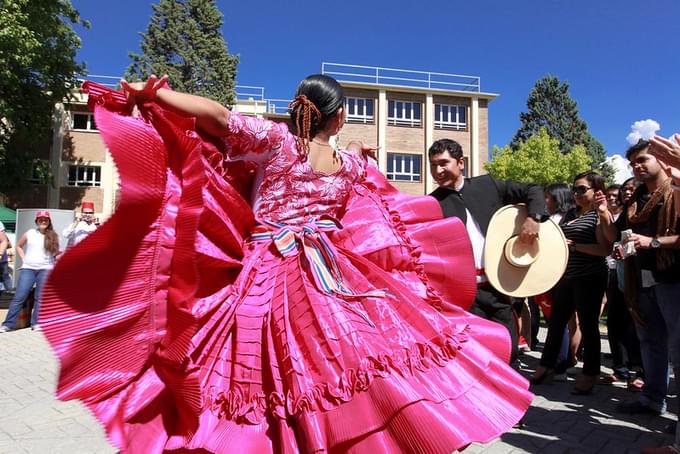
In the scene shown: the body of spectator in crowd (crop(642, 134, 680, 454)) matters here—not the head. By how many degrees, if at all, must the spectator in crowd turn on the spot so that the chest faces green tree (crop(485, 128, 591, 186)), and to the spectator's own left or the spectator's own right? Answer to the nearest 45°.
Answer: approximately 90° to the spectator's own right

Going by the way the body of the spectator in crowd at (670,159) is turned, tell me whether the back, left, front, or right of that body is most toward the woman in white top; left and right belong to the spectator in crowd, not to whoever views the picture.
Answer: front

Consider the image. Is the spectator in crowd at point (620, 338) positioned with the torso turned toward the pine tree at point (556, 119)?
no

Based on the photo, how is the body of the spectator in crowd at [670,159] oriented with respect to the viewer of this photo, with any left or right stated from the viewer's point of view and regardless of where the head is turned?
facing to the left of the viewer

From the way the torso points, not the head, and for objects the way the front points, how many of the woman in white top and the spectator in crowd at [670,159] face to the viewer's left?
1

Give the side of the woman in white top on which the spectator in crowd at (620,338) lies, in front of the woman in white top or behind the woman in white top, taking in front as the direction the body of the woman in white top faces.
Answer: in front

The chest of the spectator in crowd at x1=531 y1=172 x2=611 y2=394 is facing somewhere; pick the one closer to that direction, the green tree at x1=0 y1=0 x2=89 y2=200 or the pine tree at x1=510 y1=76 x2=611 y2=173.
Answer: the green tree

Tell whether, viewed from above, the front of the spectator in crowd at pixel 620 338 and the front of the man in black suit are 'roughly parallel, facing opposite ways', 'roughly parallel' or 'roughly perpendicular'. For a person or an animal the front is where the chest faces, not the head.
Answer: roughly parallel

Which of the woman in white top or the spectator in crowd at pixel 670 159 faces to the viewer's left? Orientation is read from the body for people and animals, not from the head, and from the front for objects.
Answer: the spectator in crowd

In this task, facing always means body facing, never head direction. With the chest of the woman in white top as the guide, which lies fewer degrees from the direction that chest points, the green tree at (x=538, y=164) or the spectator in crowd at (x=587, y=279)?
the spectator in crowd

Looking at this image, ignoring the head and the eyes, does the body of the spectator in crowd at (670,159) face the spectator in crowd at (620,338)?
no

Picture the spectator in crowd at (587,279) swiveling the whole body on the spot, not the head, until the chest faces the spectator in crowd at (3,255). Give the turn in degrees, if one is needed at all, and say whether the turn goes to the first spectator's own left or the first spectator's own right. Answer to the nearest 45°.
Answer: approximately 45° to the first spectator's own right

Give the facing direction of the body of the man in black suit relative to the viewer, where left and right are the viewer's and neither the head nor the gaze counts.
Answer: facing the viewer and to the left of the viewer

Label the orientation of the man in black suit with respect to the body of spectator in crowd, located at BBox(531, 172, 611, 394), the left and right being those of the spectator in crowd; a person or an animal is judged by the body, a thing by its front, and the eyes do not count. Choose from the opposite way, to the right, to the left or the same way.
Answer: the same way

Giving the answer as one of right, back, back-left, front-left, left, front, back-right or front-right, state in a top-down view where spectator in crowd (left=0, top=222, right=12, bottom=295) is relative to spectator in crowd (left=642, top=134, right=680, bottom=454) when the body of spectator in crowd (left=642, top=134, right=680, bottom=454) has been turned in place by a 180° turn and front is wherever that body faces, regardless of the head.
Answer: back

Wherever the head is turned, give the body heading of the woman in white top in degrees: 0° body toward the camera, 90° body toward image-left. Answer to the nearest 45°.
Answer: approximately 0°

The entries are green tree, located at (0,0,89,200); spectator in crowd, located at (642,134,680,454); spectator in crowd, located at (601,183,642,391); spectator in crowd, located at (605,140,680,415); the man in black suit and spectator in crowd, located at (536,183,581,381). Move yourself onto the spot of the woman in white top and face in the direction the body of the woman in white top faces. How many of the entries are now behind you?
1

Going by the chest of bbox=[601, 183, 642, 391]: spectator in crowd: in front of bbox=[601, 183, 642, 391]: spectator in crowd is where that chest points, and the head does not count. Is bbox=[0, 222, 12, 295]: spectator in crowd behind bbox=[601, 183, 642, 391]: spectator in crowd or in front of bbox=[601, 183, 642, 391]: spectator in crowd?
in front
